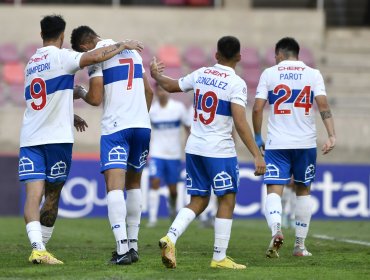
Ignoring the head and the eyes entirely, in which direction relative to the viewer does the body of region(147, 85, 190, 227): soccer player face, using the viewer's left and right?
facing the viewer

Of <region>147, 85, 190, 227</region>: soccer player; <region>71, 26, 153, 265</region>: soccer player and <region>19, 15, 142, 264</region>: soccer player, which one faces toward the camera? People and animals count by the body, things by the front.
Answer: <region>147, 85, 190, 227</region>: soccer player

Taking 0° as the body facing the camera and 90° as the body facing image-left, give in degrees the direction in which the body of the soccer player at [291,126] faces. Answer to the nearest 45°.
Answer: approximately 180°

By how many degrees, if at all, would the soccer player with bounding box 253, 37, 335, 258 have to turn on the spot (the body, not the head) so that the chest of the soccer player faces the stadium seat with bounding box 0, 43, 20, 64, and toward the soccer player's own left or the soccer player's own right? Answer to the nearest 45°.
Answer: approximately 45° to the soccer player's own left

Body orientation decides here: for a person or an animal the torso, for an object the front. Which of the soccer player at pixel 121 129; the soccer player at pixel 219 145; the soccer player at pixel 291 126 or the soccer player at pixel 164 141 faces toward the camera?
the soccer player at pixel 164 141

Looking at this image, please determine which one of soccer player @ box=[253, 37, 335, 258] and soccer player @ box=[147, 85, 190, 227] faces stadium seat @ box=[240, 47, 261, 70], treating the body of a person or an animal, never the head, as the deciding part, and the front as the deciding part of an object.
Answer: soccer player @ box=[253, 37, 335, 258]

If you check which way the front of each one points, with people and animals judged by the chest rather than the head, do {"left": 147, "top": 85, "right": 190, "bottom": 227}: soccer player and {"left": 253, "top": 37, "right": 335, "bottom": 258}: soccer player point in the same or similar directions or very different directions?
very different directions

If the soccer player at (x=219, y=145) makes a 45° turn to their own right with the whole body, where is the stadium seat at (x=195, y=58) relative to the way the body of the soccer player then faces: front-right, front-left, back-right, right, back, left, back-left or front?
left

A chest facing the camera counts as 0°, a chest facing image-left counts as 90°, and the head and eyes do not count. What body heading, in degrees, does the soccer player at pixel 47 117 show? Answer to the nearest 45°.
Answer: approximately 225°

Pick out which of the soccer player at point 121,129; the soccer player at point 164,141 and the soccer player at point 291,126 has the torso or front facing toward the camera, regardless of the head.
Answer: the soccer player at point 164,141

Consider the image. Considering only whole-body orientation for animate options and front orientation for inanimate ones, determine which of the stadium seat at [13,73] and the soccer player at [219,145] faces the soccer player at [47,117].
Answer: the stadium seat

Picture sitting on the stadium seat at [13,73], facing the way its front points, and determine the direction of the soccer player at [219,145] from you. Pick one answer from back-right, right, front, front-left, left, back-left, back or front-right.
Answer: front

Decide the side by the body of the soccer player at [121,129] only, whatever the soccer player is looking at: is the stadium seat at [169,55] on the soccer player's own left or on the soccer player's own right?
on the soccer player's own right

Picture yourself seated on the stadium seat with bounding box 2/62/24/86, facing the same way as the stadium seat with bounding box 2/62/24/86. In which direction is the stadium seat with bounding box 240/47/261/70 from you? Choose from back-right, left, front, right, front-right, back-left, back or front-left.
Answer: left

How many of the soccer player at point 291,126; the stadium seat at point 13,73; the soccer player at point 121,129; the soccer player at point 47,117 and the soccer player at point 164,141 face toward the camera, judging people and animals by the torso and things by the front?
2

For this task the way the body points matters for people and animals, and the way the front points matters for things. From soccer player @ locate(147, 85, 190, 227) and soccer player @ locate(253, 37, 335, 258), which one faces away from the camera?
soccer player @ locate(253, 37, 335, 258)

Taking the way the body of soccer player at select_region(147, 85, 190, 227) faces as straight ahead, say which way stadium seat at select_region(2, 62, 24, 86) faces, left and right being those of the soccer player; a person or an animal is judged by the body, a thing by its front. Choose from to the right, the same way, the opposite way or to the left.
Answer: the same way

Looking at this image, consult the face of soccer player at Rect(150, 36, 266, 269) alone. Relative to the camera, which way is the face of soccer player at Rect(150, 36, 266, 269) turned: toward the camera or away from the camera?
away from the camera

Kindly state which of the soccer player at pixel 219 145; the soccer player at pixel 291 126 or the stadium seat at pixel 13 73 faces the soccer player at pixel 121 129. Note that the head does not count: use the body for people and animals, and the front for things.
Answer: the stadium seat

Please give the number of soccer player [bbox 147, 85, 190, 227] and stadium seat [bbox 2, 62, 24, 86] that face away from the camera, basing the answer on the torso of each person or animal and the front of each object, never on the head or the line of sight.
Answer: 0
